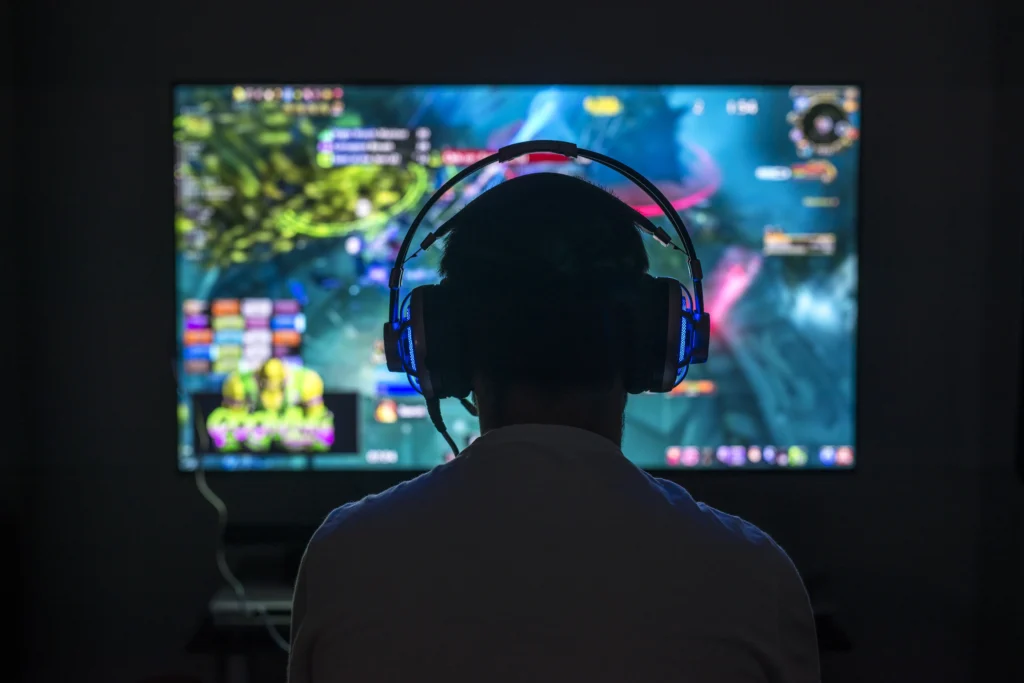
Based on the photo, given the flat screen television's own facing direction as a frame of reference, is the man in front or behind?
in front

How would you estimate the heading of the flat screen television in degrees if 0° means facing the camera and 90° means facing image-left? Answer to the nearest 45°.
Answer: approximately 0°

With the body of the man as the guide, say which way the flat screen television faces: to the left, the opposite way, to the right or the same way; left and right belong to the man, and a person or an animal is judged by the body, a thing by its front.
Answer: the opposite way

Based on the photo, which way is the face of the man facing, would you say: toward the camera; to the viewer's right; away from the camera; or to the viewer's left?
away from the camera

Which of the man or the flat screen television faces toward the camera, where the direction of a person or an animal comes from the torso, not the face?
the flat screen television

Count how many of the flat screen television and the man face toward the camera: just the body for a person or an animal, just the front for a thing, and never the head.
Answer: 1

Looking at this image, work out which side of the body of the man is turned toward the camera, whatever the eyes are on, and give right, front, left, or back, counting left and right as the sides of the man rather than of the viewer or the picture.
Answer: back

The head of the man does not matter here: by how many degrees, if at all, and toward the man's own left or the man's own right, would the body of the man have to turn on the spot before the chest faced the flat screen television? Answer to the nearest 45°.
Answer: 0° — they already face it
